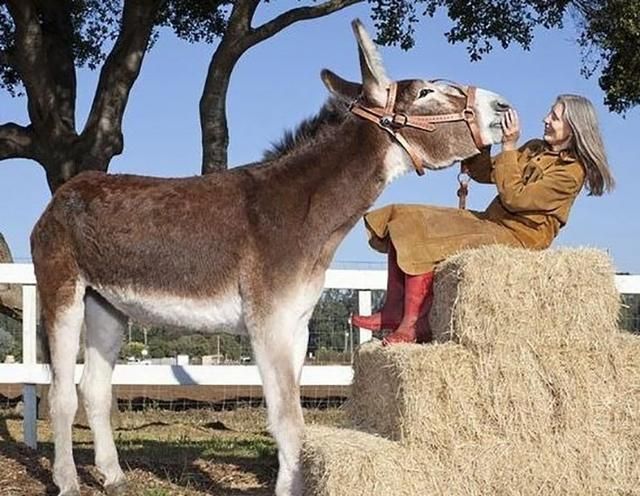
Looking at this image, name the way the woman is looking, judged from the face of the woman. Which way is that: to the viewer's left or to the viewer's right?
to the viewer's left

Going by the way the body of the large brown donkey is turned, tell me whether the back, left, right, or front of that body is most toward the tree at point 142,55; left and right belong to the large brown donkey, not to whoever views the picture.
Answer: left

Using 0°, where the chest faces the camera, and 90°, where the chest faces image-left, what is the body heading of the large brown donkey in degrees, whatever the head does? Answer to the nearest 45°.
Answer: approximately 270°

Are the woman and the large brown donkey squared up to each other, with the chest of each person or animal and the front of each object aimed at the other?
yes

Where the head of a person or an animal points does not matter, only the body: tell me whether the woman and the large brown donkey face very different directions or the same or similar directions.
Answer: very different directions

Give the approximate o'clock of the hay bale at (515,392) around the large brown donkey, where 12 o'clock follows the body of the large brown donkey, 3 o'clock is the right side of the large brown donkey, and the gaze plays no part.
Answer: The hay bale is roughly at 1 o'clock from the large brown donkey.

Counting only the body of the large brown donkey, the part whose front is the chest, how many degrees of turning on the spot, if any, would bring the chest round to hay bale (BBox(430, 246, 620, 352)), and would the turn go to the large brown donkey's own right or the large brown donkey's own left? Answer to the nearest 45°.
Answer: approximately 45° to the large brown donkey's own right

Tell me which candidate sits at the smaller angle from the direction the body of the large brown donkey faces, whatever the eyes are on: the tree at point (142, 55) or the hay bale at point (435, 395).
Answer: the hay bale

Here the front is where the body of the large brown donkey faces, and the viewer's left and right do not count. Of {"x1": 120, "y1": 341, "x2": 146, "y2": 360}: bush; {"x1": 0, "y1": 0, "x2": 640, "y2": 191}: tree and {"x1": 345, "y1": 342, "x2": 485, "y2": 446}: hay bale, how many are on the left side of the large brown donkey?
2

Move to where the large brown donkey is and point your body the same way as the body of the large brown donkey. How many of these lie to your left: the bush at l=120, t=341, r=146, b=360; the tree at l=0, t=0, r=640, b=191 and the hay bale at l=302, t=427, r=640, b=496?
2

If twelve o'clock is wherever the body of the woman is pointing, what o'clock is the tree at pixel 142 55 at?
The tree is roughly at 2 o'clock from the woman.

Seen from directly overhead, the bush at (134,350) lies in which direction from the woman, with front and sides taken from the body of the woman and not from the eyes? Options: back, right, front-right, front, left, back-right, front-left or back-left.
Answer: front-right

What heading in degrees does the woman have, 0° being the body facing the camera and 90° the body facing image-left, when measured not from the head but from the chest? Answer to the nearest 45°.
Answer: approximately 90°
